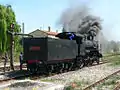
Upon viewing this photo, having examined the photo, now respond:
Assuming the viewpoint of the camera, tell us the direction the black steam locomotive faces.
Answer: facing away from the viewer and to the right of the viewer

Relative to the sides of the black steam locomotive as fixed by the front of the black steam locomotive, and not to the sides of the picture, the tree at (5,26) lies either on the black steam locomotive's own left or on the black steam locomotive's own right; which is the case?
on the black steam locomotive's own left
